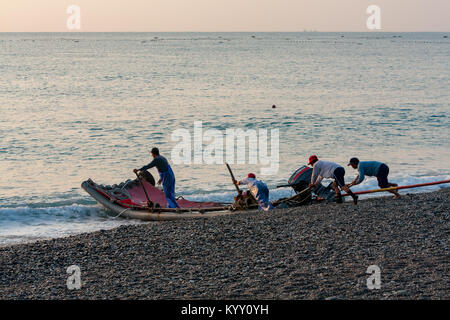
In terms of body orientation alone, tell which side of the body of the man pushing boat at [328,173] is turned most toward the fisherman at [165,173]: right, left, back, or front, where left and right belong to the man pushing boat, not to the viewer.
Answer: front

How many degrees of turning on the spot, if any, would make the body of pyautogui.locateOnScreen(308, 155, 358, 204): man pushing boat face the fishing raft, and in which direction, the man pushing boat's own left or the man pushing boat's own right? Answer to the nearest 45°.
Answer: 0° — they already face it

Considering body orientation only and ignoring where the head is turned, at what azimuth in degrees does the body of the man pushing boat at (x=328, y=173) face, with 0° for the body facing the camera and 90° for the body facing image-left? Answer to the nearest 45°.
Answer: approximately 90°

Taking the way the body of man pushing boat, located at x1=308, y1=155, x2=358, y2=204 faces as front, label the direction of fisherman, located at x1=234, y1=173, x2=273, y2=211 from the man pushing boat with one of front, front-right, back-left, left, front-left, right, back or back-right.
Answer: front
